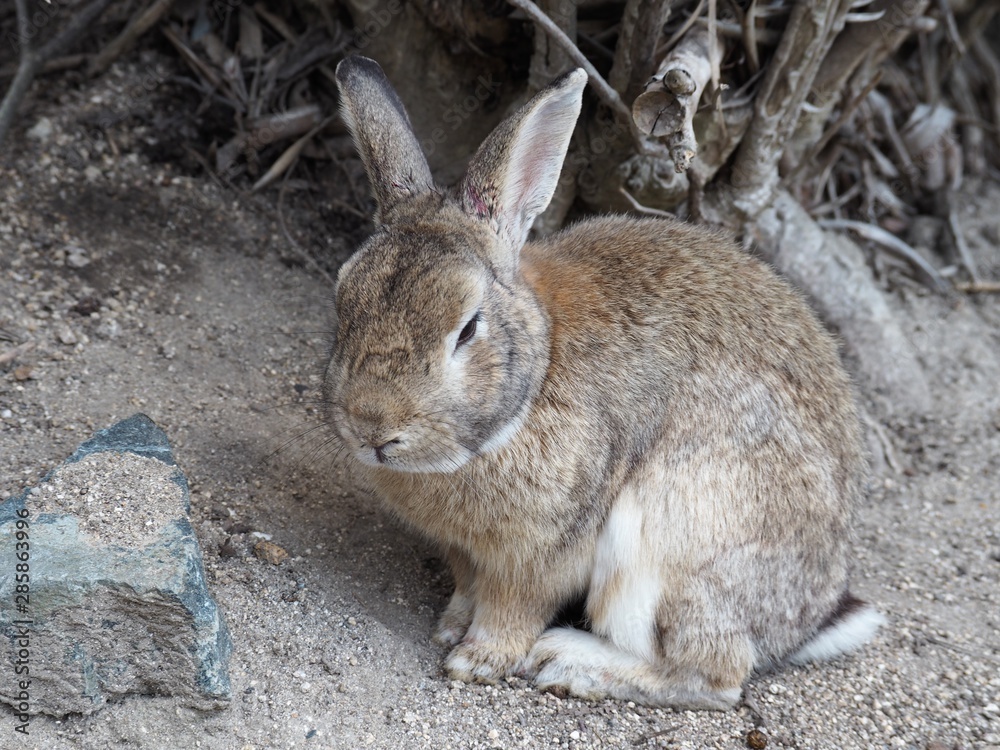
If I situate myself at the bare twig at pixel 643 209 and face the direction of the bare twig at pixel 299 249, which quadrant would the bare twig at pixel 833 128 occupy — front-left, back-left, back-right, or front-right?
back-right

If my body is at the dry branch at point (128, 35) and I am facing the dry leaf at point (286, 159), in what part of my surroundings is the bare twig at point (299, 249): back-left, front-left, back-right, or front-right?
front-right

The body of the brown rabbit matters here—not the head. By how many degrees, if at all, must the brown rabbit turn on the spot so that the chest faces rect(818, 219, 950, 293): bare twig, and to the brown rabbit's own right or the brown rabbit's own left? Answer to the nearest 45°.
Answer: approximately 180°

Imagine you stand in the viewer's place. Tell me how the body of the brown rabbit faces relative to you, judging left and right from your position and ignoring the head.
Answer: facing the viewer and to the left of the viewer

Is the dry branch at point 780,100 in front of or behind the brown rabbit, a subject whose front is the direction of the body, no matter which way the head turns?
behind

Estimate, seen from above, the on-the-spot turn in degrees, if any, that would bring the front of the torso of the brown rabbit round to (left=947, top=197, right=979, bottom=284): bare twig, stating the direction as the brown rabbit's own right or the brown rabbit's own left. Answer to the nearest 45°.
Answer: approximately 180°

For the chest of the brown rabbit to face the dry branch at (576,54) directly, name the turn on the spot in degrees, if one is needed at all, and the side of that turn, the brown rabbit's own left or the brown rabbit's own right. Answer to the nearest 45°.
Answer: approximately 135° to the brown rabbit's own right

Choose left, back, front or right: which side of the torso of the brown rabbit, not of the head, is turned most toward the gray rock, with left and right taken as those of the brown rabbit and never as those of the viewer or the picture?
front

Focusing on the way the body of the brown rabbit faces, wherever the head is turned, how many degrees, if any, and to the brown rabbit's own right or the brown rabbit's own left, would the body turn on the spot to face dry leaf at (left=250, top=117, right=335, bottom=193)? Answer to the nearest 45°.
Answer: approximately 90° to the brown rabbit's own right

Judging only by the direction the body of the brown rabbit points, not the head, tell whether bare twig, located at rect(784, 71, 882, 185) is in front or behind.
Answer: behind

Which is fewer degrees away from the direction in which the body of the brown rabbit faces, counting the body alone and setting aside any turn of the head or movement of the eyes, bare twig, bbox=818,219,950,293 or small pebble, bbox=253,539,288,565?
the small pebble

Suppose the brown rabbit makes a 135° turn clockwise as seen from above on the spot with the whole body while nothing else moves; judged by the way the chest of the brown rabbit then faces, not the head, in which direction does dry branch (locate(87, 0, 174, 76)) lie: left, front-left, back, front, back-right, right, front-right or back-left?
front-left
